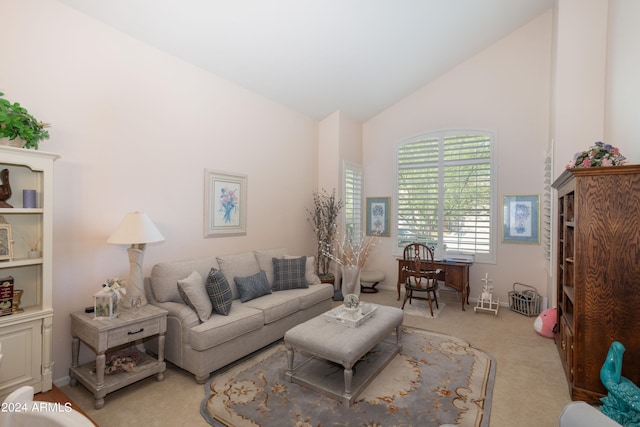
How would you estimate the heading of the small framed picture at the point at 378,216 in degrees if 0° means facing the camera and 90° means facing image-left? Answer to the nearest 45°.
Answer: approximately 0°

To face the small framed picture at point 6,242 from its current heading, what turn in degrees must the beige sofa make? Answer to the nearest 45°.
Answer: approximately 135° to its right

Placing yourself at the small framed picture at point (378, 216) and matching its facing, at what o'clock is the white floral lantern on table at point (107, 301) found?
The white floral lantern on table is roughly at 1 o'clock from the small framed picture.

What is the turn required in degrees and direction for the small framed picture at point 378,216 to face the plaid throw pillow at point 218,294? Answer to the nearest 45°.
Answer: approximately 45° to its right

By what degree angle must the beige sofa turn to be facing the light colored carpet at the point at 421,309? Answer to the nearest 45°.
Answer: approximately 45° to its left

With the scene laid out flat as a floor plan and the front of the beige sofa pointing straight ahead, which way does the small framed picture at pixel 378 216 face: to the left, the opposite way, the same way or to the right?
to the right

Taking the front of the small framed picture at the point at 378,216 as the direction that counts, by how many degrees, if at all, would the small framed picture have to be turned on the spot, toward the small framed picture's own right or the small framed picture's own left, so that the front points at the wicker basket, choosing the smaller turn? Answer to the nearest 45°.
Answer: approximately 45° to the small framed picture's own left

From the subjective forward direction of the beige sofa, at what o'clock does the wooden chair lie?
The wooden chair is roughly at 10 o'clock from the beige sofa.

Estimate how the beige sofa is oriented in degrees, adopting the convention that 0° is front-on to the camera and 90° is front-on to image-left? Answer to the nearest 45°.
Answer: approximately 315°

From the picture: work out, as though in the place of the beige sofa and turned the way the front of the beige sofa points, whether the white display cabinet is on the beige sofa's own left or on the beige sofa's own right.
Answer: on the beige sofa's own right
